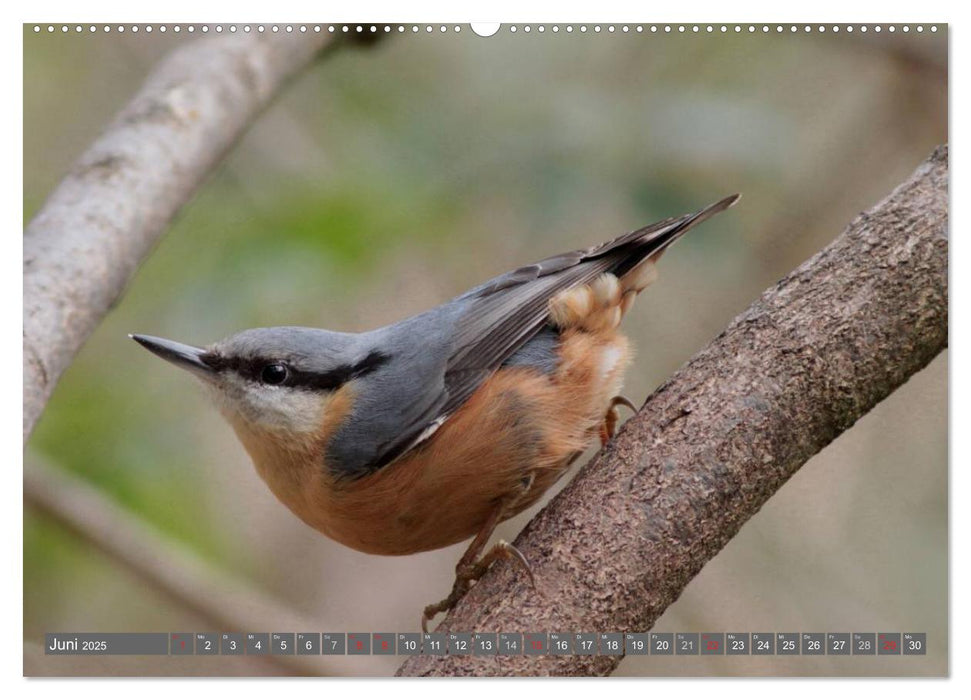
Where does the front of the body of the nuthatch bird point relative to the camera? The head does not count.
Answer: to the viewer's left
